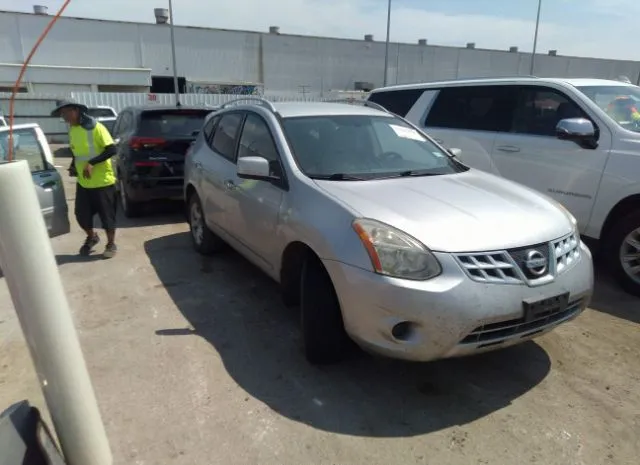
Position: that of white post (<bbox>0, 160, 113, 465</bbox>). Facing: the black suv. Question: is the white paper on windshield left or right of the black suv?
right

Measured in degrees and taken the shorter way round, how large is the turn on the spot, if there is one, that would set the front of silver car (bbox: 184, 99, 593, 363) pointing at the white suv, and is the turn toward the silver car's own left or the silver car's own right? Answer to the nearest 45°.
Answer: approximately 90° to the silver car's own left

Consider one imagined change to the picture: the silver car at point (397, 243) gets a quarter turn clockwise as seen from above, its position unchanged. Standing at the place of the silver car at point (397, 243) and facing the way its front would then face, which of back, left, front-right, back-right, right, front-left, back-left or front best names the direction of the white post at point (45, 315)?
front

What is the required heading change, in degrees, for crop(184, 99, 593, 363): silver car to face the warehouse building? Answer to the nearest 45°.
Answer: approximately 135° to its left

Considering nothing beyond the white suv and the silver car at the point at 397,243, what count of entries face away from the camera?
0

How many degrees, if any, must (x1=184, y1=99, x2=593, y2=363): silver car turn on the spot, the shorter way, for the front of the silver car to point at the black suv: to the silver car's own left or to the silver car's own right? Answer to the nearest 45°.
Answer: approximately 180°

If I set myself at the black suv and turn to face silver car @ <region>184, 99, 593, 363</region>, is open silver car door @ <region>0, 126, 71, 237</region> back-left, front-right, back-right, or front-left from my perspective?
front-right

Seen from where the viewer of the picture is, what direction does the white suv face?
facing the viewer and to the right of the viewer

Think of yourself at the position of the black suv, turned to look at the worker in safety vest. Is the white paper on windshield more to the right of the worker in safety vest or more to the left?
left

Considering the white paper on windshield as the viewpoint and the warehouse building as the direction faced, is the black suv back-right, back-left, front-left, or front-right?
front-left

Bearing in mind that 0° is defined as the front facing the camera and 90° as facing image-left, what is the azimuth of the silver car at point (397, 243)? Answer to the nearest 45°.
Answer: approximately 315°

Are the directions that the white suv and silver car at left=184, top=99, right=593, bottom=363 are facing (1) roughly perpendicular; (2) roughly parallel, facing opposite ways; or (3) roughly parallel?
roughly parallel
